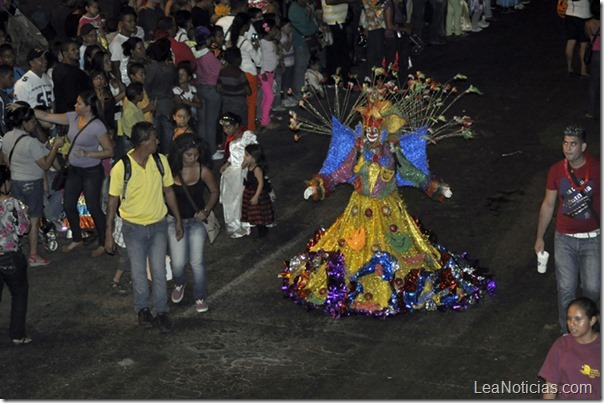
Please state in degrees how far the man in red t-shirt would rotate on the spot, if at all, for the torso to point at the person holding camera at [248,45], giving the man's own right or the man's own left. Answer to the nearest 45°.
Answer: approximately 135° to the man's own right

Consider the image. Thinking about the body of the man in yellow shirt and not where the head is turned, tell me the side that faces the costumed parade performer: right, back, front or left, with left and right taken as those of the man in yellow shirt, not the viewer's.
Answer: left

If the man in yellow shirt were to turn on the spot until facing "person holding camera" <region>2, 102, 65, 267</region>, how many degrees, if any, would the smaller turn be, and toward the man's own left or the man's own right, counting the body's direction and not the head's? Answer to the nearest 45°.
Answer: approximately 135° to the man's own right

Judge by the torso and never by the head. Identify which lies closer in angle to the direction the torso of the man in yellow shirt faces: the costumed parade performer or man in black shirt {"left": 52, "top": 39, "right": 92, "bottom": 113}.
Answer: the costumed parade performer
